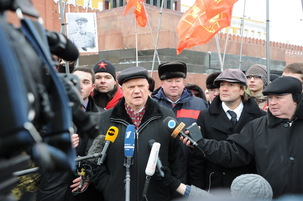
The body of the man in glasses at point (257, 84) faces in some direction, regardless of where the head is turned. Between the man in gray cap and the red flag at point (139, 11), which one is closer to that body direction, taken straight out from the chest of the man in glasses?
the man in gray cap

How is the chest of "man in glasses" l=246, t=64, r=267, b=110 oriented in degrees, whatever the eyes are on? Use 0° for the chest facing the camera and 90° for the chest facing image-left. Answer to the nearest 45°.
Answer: approximately 45°

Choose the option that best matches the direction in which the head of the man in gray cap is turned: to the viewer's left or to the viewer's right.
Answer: to the viewer's left

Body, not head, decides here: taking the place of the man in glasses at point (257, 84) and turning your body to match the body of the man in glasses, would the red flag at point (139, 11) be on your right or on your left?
on your right
